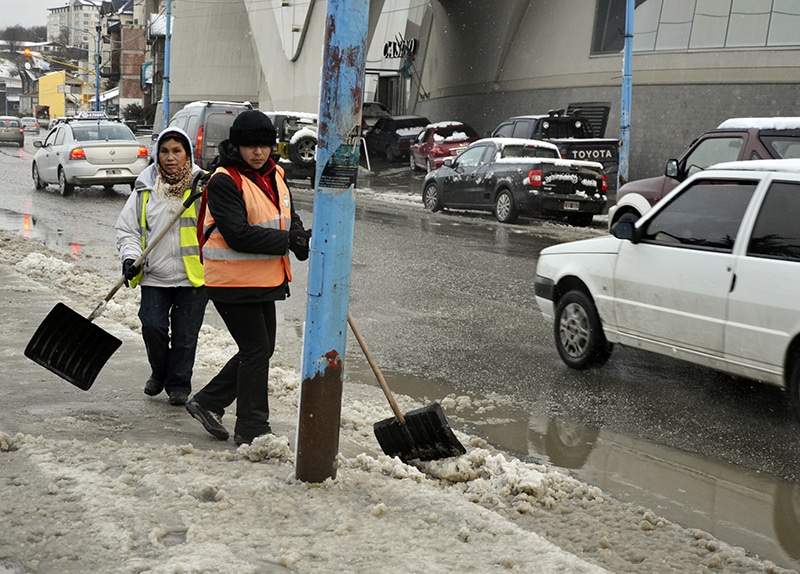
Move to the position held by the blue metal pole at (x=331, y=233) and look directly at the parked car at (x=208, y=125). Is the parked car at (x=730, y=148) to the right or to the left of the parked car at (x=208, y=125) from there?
right

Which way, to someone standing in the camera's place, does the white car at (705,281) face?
facing away from the viewer and to the left of the viewer

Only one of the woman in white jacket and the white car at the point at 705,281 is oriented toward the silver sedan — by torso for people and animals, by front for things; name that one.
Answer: the white car

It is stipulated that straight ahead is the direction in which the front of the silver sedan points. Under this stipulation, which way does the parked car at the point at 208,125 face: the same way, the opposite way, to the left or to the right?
the same way

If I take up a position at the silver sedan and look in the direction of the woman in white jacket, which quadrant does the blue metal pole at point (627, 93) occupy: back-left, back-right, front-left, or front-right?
front-left

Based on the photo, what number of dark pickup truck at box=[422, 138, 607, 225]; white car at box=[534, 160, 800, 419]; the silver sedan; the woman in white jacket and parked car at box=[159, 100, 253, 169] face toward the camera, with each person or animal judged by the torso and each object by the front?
1

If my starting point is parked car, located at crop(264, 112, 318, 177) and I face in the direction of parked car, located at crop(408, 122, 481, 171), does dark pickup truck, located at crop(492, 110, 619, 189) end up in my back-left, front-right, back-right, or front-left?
front-right

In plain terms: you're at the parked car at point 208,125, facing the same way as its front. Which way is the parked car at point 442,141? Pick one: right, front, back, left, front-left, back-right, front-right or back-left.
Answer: right

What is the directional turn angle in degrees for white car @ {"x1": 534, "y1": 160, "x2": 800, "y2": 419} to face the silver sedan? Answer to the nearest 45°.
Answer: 0° — it already faces it

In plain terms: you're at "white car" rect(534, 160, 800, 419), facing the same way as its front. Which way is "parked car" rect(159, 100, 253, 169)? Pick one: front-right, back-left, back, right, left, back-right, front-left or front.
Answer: front

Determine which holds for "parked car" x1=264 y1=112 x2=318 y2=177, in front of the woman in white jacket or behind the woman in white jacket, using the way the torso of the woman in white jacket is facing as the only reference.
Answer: behind

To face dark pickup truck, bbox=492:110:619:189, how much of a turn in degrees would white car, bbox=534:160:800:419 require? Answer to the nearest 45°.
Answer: approximately 45° to its right

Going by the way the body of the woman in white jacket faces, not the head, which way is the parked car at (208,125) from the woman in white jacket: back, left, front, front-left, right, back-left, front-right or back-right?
back

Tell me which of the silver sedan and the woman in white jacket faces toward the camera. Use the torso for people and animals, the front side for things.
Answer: the woman in white jacket

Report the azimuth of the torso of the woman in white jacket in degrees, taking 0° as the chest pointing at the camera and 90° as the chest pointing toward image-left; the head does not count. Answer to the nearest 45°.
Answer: approximately 0°

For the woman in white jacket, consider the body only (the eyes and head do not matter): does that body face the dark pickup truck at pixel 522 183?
no

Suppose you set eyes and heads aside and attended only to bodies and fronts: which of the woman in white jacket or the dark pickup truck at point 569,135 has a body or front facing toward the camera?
the woman in white jacket

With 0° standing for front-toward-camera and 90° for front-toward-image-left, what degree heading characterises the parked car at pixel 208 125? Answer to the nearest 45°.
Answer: approximately 135°

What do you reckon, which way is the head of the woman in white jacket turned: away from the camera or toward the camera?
toward the camera

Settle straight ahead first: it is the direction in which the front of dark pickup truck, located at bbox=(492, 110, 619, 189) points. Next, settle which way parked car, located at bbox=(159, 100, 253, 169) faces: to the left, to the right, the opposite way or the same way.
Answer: the same way

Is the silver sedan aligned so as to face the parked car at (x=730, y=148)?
no

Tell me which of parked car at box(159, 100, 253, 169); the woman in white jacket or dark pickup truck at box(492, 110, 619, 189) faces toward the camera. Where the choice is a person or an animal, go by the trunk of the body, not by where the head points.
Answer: the woman in white jacket
